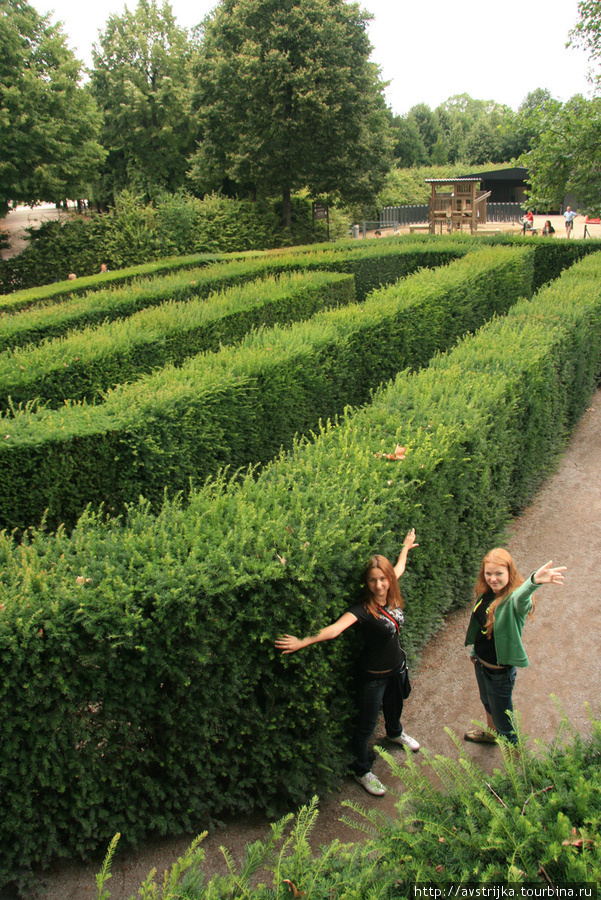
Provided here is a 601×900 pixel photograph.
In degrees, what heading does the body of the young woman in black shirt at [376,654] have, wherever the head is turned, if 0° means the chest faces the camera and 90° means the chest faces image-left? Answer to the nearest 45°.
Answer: approximately 315°

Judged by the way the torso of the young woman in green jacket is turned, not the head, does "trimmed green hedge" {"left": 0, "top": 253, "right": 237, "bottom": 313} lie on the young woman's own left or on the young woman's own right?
on the young woman's own right

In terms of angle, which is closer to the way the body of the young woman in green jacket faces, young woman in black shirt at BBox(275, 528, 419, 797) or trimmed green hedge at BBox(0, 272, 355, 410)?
the young woman in black shirt

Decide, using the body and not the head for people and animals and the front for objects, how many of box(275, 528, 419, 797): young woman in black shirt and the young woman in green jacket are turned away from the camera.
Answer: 0

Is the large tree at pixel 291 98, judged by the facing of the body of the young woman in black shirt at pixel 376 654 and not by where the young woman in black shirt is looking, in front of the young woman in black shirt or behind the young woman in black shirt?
behind

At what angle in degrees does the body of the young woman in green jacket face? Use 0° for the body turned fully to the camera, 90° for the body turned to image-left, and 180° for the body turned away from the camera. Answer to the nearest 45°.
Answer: approximately 45°

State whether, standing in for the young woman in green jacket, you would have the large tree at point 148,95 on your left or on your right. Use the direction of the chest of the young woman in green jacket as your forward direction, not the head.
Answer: on your right

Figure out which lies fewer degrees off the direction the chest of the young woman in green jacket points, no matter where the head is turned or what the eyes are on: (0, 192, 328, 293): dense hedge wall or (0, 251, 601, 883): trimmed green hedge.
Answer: the trimmed green hedge

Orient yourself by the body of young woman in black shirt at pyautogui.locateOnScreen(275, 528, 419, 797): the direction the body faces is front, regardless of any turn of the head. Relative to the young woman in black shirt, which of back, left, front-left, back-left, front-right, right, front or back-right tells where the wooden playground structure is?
back-left
